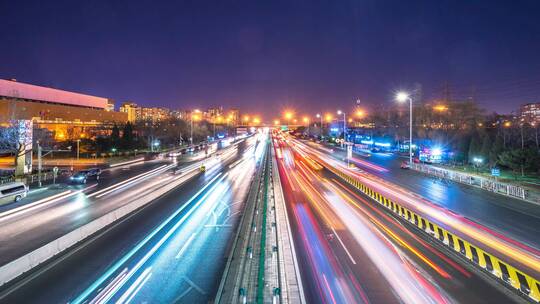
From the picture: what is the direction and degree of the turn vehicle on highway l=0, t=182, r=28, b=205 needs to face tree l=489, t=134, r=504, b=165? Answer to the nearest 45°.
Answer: approximately 135° to its left

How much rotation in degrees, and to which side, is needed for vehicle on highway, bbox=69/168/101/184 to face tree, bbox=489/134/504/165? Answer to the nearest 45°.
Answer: approximately 135° to its left

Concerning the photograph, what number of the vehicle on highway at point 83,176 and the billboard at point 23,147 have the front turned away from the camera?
0

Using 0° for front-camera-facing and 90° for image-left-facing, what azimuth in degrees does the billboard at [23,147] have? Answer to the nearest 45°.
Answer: approximately 315°

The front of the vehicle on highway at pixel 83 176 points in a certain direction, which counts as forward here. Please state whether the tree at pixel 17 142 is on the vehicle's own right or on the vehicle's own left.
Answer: on the vehicle's own right

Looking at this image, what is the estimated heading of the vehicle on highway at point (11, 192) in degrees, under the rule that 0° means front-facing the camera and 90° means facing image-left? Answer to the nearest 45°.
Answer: approximately 45°
